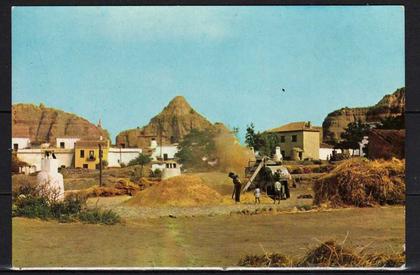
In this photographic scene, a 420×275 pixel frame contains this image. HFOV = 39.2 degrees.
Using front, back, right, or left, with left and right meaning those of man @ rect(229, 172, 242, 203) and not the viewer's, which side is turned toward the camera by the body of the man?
left
